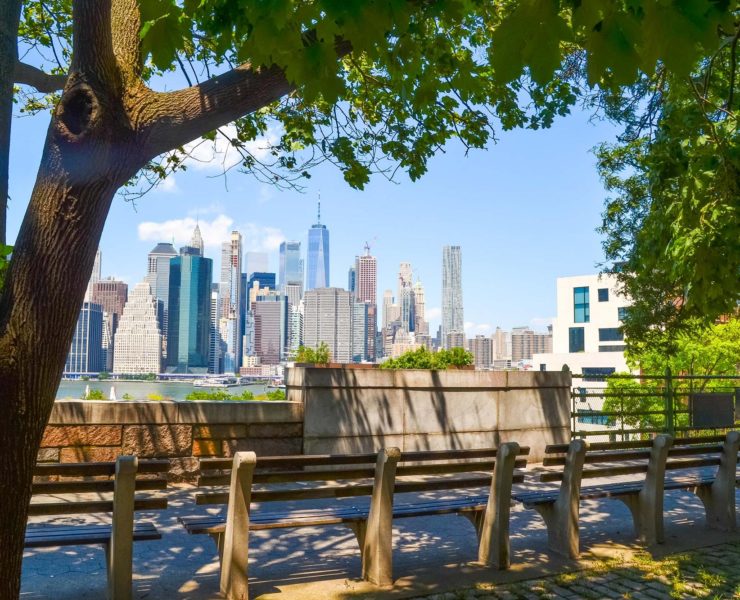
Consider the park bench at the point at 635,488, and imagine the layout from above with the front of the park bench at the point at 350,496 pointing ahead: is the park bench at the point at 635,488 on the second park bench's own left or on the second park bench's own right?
on the second park bench's own right

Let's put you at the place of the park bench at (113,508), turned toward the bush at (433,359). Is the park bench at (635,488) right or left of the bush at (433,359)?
right

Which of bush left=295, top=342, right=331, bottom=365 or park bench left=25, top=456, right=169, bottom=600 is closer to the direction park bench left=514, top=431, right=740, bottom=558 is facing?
the bush

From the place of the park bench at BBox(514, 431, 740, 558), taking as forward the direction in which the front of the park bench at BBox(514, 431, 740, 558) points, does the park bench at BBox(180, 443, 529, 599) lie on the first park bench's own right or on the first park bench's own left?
on the first park bench's own left

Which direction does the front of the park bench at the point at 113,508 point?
away from the camera

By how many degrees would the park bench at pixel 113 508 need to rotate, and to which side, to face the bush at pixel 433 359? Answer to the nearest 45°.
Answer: approximately 45° to its right

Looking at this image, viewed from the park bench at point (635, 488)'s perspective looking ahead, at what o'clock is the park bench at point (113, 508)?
the park bench at point (113, 508) is roughly at 9 o'clock from the park bench at point (635, 488).

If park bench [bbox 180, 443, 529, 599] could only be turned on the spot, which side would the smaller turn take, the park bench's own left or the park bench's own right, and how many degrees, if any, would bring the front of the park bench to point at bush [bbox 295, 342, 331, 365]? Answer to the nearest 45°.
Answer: approximately 45° to the park bench's own right

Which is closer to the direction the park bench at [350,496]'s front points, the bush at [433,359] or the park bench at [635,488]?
the bush

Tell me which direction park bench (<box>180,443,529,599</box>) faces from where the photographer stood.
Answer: facing away from the viewer and to the left of the viewer

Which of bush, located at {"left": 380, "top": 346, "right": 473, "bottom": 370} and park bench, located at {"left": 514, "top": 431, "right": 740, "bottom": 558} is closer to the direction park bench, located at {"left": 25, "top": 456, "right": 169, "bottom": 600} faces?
the bush
